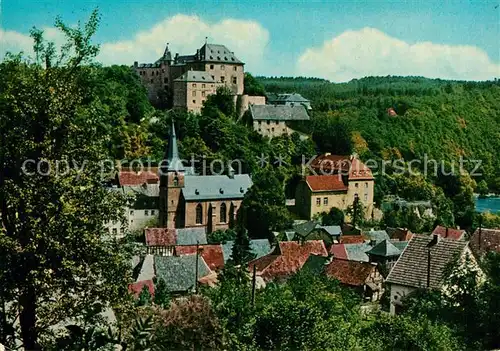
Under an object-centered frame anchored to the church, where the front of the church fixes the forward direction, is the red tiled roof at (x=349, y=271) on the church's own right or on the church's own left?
on the church's own left

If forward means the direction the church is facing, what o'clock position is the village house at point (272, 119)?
The village house is roughly at 4 o'clock from the church.

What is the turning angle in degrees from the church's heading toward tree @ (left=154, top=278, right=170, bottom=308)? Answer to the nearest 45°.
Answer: approximately 90° to its left

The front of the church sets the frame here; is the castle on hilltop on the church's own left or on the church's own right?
on the church's own right

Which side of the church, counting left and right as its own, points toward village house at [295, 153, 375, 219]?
back

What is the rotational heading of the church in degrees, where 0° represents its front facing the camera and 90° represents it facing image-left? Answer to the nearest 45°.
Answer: approximately 90°

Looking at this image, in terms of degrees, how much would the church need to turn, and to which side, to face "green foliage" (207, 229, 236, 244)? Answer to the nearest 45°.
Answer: approximately 135° to its left

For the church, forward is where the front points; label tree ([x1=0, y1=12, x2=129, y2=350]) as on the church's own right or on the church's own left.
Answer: on the church's own left
